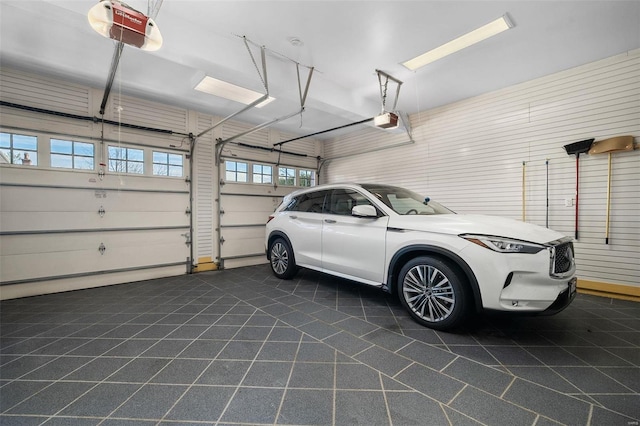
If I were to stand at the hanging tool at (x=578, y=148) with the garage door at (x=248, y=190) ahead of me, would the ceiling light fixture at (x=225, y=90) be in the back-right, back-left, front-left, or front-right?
front-left

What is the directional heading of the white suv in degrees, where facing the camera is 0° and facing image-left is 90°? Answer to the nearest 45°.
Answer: approximately 315°

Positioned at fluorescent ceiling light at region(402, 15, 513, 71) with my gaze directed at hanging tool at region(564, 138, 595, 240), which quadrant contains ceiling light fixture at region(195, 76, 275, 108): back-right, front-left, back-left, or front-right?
back-left

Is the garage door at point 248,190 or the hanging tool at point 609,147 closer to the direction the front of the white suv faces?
the hanging tool

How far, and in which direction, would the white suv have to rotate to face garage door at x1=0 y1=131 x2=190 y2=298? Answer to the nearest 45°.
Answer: approximately 135° to its right

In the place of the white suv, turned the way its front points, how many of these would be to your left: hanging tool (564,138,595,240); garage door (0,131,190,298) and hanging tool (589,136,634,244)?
2

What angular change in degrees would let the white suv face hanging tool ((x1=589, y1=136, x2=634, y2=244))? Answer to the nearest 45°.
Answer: approximately 90° to its left

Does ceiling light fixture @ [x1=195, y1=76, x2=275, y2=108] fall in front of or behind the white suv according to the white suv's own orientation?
behind

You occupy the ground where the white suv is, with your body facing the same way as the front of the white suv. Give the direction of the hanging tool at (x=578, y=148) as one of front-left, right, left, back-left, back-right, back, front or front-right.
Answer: left

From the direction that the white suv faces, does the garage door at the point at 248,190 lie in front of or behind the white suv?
behind
